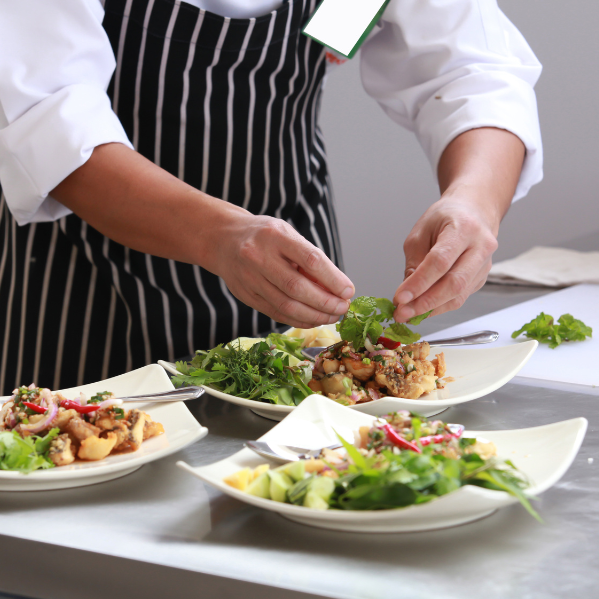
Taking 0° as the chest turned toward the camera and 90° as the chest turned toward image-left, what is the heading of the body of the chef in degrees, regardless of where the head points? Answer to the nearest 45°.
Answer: approximately 315°

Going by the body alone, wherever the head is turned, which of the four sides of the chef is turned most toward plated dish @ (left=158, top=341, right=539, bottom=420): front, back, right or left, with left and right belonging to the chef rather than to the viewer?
front

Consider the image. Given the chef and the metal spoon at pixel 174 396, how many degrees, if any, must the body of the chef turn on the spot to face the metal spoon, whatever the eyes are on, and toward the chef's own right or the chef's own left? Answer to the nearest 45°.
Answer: approximately 45° to the chef's own right

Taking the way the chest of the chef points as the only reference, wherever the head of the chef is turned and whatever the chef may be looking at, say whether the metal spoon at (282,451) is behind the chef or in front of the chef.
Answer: in front

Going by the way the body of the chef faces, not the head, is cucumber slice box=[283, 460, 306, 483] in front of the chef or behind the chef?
in front

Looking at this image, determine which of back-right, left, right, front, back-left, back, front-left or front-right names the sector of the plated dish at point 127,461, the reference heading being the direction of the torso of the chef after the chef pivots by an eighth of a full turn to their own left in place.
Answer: right

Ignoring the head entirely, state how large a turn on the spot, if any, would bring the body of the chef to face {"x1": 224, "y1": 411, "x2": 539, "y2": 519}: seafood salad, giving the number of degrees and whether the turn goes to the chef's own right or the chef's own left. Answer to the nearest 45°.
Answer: approximately 45° to the chef's own right

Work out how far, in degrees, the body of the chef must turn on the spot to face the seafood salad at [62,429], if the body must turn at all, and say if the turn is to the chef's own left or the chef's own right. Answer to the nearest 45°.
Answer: approximately 45° to the chef's own right
